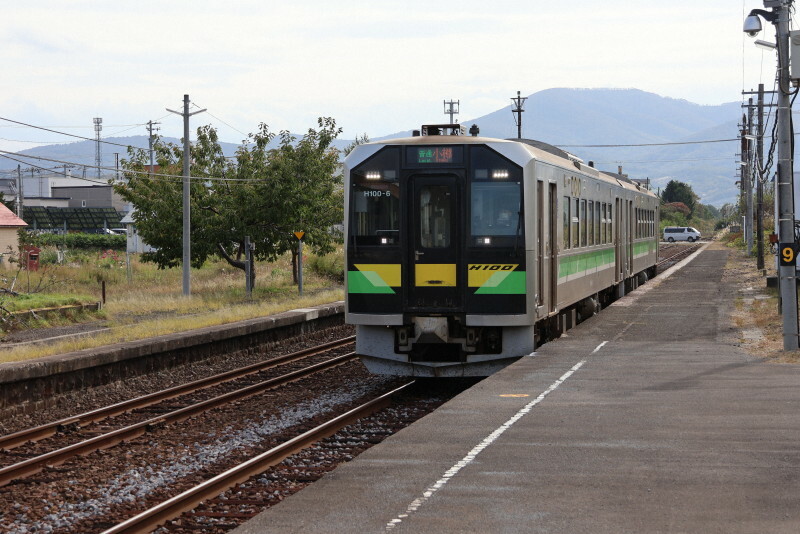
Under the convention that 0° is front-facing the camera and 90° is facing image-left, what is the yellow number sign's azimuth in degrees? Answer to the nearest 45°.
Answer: approximately 0°

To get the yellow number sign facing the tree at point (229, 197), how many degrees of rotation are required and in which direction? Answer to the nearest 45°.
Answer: approximately 135° to its right

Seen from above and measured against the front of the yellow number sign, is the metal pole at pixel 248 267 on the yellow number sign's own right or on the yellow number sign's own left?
on the yellow number sign's own right

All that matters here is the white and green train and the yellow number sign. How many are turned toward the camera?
2
